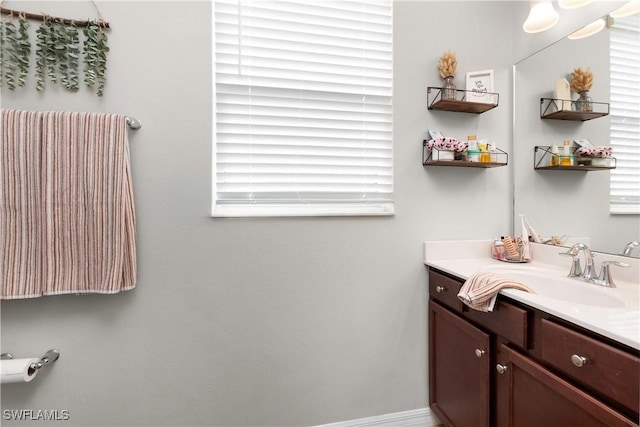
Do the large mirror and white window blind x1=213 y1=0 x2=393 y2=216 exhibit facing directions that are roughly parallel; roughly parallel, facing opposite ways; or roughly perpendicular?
roughly perpendicular

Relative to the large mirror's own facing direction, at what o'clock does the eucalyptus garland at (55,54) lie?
The eucalyptus garland is roughly at 12 o'clock from the large mirror.

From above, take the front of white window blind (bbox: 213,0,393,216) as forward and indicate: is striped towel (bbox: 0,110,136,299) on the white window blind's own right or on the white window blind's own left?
on the white window blind's own right

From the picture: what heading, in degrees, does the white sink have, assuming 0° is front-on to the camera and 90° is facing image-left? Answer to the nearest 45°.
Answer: approximately 45°

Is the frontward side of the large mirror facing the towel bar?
yes

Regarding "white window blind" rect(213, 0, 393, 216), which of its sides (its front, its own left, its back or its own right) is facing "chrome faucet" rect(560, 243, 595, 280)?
left

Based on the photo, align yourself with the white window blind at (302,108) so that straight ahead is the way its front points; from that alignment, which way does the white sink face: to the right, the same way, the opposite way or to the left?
to the right

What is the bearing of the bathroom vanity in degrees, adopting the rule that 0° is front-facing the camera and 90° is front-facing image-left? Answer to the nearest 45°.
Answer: approximately 45°

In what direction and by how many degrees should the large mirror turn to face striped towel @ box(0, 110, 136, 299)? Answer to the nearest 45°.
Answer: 0° — it already faces it

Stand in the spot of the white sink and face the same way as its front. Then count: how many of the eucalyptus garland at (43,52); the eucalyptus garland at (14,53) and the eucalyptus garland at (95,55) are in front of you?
3
